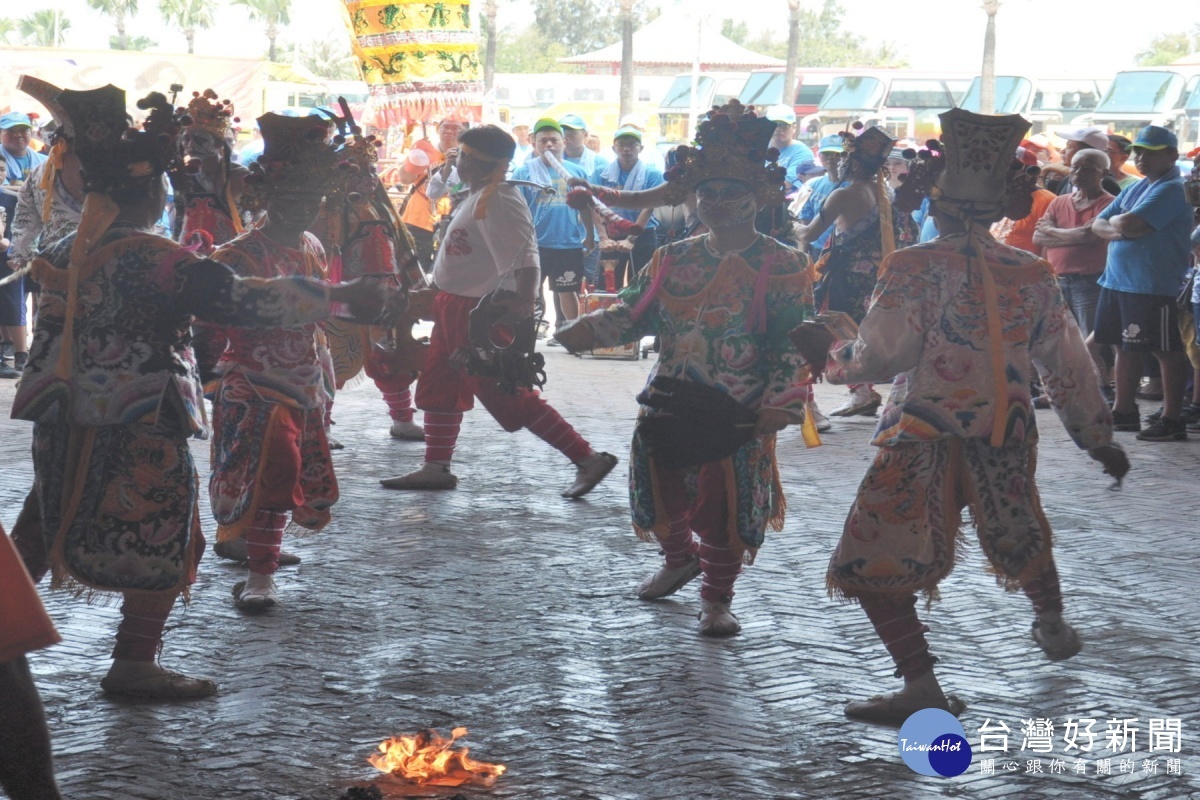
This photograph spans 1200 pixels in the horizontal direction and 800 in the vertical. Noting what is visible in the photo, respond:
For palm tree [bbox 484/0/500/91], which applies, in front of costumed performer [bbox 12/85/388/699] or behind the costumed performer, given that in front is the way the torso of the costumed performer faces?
in front

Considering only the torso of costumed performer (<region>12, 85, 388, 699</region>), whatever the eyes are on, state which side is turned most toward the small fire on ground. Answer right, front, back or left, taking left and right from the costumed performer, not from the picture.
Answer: right

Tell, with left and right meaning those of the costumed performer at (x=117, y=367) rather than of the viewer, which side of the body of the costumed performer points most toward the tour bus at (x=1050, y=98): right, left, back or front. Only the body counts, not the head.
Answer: front

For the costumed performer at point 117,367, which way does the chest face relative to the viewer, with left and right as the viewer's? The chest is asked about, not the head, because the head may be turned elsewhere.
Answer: facing away from the viewer and to the right of the viewer

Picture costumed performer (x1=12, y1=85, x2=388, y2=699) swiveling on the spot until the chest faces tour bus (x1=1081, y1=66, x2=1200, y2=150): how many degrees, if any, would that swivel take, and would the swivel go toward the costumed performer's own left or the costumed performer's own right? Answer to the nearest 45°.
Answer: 0° — they already face it

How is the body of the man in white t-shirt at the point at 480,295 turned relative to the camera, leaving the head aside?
to the viewer's left

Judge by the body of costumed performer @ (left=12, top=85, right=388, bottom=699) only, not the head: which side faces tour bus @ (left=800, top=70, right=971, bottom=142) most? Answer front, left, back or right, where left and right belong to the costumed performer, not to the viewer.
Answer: front

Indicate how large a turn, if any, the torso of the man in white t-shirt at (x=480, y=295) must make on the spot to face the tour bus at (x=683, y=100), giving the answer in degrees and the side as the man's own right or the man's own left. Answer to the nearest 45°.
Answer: approximately 90° to the man's own right

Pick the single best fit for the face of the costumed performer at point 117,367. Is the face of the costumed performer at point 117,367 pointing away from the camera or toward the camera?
away from the camera

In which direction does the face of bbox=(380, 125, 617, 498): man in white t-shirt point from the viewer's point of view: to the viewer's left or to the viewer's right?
to the viewer's left

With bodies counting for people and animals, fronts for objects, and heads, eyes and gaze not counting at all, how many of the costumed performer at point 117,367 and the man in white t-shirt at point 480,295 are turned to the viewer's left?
1
